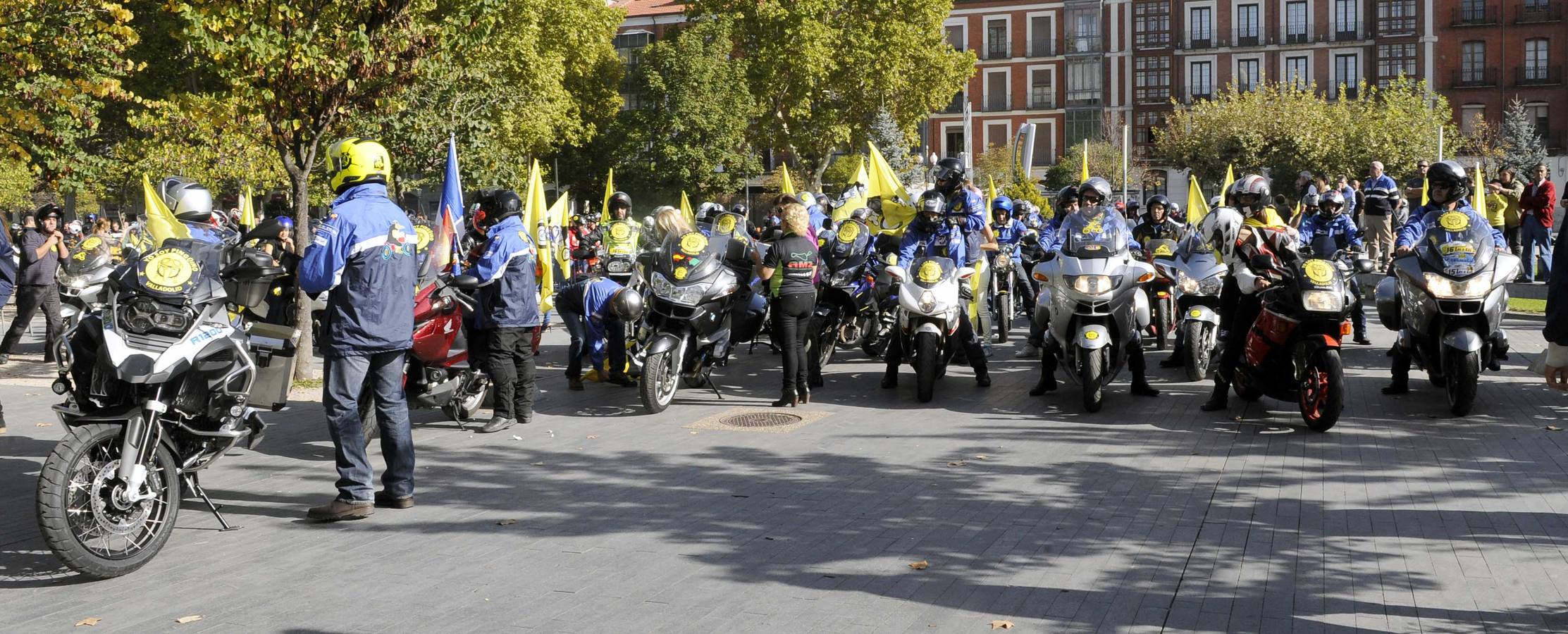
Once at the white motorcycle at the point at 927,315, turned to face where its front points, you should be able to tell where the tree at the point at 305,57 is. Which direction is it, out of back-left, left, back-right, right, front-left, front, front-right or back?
right

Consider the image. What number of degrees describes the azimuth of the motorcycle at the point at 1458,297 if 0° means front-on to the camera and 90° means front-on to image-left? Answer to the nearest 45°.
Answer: approximately 0°

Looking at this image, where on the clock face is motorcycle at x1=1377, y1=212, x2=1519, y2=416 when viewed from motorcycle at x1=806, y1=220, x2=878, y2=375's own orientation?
motorcycle at x1=1377, y1=212, x2=1519, y2=416 is roughly at 9 o'clock from motorcycle at x1=806, y1=220, x2=878, y2=375.

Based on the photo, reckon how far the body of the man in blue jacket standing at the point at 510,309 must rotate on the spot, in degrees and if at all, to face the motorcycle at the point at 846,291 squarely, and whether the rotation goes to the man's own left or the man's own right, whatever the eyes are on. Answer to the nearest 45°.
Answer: approximately 90° to the man's own right

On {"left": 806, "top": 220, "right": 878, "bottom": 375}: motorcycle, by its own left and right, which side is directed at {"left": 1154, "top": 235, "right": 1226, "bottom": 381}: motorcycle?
left

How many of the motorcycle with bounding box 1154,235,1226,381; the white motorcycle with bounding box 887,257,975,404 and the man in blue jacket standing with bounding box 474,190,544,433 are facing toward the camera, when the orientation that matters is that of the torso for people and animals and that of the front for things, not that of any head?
2

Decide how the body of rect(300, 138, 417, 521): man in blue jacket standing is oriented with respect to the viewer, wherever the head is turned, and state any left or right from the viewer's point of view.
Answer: facing away from the viewer and to the left of the viewer
